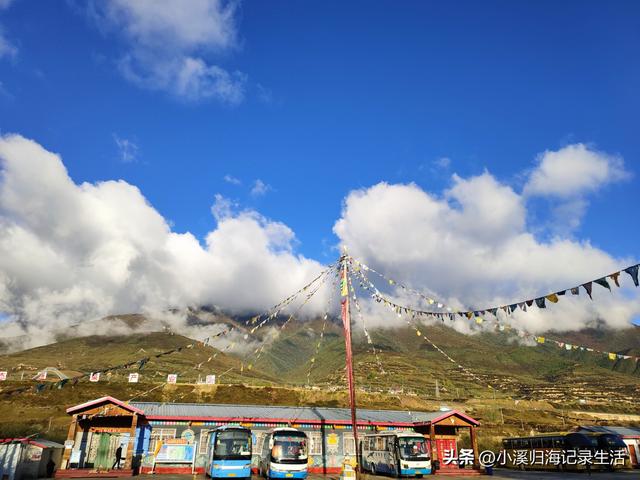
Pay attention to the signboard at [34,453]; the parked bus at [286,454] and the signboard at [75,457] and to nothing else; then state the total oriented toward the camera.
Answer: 3

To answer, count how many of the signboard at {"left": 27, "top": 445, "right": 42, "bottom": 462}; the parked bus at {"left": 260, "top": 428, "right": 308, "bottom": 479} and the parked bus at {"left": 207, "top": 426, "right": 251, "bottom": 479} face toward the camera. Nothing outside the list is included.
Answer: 3

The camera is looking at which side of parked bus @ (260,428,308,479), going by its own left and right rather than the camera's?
front

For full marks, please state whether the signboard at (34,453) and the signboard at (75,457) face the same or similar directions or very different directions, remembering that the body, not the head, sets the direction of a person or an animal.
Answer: same or similar directions

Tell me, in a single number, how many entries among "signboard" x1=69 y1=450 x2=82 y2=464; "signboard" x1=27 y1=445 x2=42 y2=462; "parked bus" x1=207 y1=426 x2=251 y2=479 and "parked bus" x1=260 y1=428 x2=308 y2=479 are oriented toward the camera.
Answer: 4

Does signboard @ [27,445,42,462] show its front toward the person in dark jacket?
no

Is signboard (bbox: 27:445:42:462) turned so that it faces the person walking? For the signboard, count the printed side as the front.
no

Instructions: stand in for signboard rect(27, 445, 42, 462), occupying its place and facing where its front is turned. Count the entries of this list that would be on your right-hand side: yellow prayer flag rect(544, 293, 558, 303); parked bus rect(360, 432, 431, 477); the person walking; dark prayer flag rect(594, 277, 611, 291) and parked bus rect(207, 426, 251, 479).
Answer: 0

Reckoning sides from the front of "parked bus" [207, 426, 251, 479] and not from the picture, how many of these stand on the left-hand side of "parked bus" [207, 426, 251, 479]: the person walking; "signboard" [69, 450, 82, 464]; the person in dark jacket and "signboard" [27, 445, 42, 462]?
0

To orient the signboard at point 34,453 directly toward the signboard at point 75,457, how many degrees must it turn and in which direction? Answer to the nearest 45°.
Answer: approximately 135° to its left

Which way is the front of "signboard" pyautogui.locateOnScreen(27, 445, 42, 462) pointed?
toward the camera

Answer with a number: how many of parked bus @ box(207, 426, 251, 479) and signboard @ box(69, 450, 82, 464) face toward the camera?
2

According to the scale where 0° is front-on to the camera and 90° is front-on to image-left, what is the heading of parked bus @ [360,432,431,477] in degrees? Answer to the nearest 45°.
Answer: approximately 315°

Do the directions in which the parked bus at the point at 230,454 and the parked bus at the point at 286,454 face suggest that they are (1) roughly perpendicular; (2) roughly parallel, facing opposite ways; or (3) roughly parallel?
roughly parallel

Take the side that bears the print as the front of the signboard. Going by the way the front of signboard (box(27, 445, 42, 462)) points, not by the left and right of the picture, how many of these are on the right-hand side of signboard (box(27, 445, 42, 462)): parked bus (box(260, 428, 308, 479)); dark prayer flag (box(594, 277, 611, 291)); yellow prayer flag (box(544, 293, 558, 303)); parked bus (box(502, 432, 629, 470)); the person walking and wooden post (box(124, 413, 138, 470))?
0

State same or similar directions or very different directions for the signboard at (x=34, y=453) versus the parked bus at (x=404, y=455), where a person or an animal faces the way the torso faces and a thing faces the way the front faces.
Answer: same or similar directions

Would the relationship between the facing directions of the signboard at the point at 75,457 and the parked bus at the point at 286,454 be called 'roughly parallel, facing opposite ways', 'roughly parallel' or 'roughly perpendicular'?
roughly parallel

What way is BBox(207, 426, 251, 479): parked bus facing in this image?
toward the camera

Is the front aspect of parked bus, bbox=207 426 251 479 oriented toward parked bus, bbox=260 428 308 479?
no
